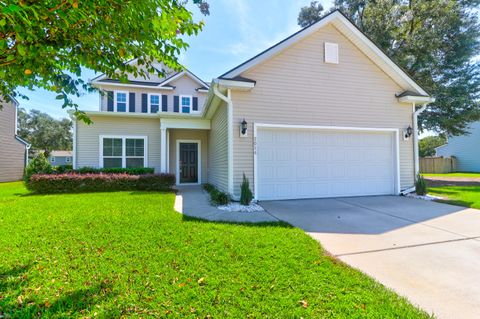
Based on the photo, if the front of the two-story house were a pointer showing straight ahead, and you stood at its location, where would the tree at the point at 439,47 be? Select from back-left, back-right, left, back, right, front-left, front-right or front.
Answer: back-left

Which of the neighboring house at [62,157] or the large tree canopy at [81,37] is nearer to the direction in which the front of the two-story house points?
the large tree canopy

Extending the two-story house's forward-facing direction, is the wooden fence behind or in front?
behind

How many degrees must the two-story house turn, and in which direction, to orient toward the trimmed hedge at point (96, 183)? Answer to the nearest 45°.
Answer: approximately 90° to its right

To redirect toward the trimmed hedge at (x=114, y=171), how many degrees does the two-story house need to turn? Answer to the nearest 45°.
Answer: approximately 90° to its right

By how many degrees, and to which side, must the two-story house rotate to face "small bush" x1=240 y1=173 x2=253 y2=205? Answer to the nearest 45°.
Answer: approximately 45° to its right

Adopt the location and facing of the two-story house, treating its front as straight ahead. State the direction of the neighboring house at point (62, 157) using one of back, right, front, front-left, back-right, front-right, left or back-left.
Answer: back-right

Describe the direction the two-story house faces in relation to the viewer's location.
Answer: facing the viewer

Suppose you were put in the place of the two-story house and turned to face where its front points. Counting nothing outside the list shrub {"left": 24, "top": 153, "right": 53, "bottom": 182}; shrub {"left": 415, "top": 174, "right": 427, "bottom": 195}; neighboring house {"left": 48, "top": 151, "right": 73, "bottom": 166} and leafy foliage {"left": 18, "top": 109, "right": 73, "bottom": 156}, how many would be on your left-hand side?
1

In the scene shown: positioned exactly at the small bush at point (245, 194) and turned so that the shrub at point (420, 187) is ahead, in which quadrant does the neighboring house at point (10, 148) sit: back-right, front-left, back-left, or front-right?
back-left

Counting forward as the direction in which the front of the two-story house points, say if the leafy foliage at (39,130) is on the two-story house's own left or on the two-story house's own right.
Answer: on the two-story house's own right

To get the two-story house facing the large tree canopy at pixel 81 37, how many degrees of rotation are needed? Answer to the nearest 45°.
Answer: approximately 45° to its right

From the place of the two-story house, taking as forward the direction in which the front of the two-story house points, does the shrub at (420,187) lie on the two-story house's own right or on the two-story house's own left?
on the two-story house's own left
